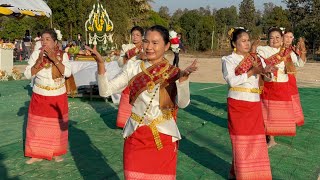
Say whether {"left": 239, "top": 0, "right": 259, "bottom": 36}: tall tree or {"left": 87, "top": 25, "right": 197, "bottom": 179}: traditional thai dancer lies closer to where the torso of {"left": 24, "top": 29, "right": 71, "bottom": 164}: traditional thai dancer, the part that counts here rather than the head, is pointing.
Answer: the traditional thai dancer

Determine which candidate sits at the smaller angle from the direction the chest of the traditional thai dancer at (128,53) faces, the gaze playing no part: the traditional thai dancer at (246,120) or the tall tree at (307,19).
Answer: the traditional thai dancer

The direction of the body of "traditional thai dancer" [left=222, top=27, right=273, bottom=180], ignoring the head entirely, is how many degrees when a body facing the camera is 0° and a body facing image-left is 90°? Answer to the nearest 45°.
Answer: approximately 315°

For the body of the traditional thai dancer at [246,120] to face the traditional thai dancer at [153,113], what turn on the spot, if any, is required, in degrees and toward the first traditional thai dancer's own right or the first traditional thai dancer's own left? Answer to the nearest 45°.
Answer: approximately 45° to the first traditional thai dancer's own right

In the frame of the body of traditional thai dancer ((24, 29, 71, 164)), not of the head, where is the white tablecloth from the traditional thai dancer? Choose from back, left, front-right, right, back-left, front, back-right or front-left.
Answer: back

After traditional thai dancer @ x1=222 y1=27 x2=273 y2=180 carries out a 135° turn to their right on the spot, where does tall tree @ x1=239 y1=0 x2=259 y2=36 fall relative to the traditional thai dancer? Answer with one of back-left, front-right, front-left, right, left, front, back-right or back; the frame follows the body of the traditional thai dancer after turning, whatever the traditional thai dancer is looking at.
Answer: right

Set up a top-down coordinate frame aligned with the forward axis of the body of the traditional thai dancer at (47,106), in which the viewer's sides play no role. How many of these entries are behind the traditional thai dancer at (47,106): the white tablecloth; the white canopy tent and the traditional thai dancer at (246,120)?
2

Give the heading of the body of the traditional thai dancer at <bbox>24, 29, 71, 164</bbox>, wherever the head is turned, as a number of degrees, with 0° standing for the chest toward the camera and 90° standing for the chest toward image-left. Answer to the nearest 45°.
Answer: approximately 0°

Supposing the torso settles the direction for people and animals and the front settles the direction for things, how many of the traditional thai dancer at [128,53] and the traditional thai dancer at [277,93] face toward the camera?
2

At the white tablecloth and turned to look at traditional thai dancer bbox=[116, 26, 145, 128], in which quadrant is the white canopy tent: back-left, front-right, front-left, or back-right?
back-right

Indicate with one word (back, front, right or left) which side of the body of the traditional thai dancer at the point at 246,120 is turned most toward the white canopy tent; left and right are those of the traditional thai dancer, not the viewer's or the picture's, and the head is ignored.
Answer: back
